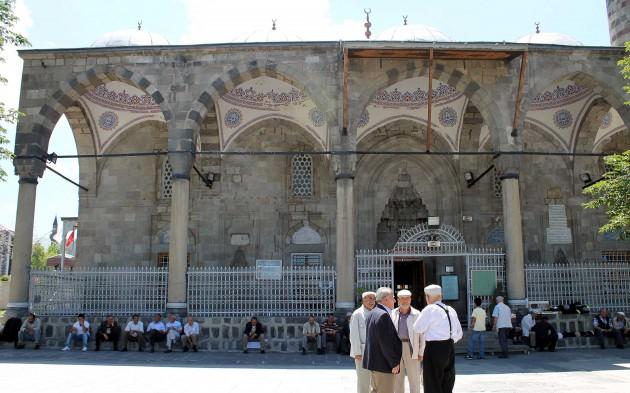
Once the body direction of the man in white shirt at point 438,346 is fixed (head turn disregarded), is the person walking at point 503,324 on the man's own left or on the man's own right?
on the man's own right

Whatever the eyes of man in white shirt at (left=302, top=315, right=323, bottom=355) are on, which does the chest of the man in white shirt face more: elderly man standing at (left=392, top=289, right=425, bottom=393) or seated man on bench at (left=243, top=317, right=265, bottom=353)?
the elderly man standing

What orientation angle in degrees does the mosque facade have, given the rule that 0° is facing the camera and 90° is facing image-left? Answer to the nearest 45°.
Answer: approximately 0°

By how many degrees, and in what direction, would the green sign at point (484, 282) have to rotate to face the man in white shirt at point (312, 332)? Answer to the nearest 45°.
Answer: approximately 45° to its right

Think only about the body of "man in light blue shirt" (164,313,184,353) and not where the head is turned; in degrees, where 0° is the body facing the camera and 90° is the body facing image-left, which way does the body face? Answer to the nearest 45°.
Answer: approximately 45°

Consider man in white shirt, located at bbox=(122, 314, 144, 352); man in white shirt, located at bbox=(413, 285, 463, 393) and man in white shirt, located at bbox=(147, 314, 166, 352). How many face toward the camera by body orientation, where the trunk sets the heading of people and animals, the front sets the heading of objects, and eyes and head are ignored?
2

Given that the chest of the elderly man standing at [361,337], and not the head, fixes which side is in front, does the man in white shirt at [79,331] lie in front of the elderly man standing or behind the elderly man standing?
behind

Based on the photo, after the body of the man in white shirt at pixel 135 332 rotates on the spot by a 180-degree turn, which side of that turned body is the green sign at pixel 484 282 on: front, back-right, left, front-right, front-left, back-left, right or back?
right

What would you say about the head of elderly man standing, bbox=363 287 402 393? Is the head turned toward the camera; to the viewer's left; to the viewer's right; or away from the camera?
to the viewer's right
